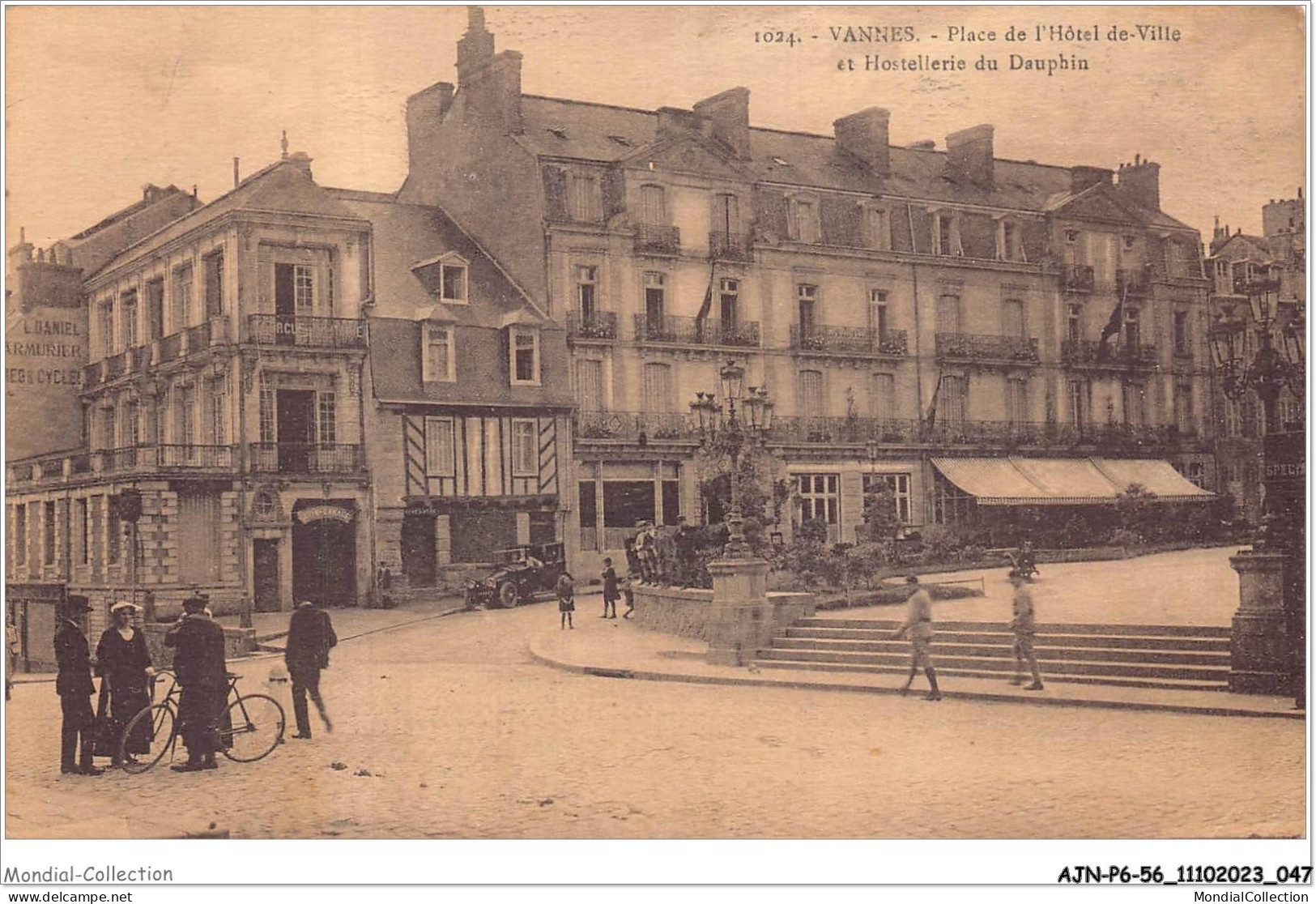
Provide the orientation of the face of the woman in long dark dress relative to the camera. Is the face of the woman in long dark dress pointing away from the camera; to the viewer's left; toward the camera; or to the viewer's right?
toward the camera

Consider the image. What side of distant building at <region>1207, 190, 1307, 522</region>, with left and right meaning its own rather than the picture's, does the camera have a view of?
front

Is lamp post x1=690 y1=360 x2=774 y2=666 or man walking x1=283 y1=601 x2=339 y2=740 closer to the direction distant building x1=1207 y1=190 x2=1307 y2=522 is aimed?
the man walking

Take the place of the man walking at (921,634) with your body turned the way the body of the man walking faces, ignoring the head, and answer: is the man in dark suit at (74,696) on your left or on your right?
on your left

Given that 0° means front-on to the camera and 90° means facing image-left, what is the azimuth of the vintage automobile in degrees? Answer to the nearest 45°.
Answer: approximately 45°

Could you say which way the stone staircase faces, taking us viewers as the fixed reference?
facing the viewer

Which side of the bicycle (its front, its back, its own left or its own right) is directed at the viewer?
left

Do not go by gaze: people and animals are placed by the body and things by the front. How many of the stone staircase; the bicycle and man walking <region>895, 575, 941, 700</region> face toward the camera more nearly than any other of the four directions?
1
